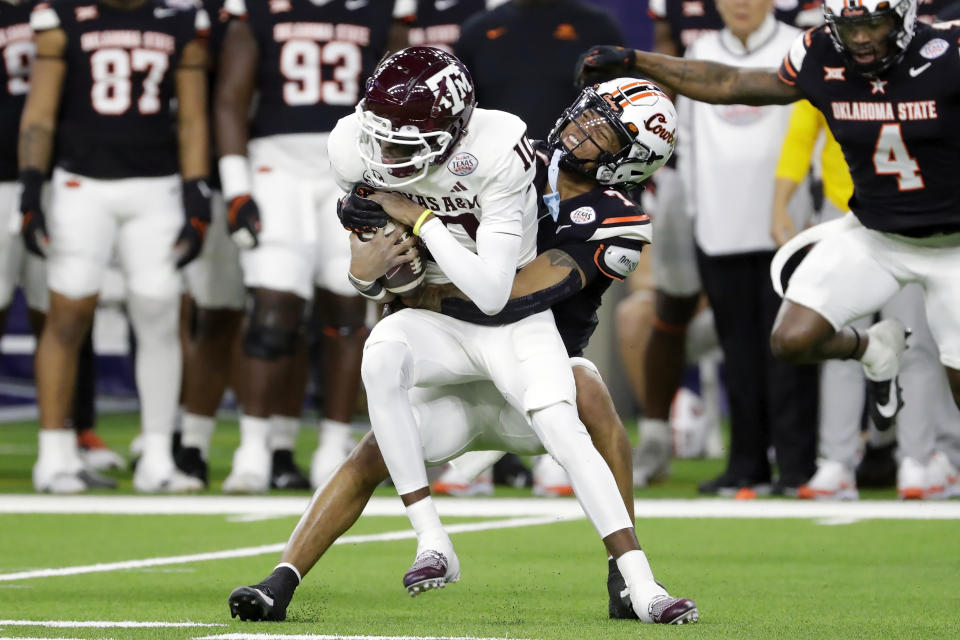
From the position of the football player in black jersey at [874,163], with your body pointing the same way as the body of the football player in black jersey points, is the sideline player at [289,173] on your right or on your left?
on your right

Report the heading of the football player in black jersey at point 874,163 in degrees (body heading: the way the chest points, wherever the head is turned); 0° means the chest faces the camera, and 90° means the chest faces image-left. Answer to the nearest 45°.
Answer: approximately 0°

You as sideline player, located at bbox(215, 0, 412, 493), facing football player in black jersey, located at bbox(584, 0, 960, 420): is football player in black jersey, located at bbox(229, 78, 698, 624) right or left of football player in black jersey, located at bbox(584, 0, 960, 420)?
right

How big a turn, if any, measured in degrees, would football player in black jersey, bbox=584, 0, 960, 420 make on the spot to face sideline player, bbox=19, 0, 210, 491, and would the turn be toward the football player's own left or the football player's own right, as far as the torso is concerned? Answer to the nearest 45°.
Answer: approximately 90° to the football player's own right

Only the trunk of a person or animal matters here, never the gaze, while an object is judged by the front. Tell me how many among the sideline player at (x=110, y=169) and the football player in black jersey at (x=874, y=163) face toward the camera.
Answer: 2

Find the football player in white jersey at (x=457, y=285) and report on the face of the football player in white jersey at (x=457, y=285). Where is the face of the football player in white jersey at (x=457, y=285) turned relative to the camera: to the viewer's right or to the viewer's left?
to the viewer's left

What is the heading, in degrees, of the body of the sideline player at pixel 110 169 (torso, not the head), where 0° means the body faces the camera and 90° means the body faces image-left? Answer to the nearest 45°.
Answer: approximately 0°

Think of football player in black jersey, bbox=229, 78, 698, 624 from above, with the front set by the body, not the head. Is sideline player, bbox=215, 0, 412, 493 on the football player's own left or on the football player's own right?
on the football player's own right

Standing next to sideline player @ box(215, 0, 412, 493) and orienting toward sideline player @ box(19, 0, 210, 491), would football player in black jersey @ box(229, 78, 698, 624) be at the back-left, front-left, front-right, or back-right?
back-left

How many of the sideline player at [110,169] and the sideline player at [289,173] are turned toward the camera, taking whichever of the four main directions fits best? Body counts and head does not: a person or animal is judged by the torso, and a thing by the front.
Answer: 2

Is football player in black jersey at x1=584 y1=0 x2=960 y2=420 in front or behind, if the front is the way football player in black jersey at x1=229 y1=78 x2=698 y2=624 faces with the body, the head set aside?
behind
